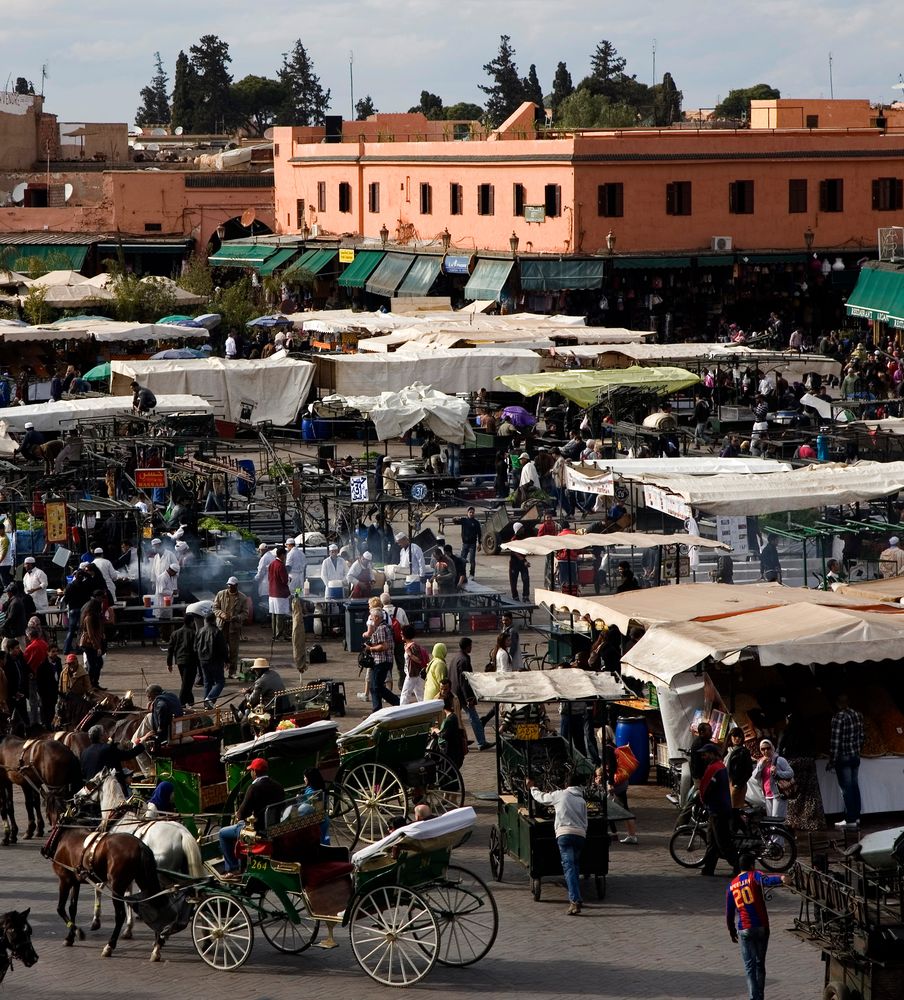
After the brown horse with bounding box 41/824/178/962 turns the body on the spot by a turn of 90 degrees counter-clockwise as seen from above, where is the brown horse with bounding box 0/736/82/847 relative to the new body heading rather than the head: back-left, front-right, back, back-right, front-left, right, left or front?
back

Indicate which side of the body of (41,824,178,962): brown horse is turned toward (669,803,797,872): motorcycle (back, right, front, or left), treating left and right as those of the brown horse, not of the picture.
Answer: back

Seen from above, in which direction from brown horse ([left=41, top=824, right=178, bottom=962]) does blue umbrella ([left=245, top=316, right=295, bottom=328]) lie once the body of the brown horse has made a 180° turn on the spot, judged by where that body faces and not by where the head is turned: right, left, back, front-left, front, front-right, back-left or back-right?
left

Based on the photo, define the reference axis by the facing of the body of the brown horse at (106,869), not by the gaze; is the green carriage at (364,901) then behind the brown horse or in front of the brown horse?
behind

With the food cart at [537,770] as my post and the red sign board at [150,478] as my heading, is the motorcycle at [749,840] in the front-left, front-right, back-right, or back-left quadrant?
back-right

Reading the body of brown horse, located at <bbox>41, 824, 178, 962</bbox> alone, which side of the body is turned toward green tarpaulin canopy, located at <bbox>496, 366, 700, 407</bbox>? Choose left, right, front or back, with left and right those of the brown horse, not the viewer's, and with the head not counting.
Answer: right

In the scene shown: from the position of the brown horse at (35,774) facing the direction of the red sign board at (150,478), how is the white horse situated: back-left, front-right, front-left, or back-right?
back-right

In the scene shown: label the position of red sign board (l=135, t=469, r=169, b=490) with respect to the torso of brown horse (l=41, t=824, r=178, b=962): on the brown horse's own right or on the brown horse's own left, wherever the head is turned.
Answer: on the brown horse's own right

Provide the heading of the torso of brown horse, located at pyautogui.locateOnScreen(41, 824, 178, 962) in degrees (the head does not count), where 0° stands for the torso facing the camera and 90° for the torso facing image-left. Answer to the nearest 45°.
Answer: approximately 90°

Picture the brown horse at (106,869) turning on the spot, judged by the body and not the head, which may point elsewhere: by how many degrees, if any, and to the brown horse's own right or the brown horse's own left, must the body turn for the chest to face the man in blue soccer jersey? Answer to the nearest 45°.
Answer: approximately 135° to the brown horse's own left

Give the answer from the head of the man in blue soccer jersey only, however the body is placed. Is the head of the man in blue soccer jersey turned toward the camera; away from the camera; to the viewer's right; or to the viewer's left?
away from the camera

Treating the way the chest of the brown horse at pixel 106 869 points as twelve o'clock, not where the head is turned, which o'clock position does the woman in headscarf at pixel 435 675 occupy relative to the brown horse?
The woman in headscarf is roughly at 4 o'clock from the brown horse.

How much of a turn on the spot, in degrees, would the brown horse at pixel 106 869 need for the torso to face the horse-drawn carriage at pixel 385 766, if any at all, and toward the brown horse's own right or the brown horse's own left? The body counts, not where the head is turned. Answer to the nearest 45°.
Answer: approximately 135° to the brown horse's own right

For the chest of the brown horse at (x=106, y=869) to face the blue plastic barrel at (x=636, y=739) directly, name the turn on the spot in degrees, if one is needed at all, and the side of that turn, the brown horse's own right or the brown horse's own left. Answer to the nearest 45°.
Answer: approximately 135° to the brown horse's own right
